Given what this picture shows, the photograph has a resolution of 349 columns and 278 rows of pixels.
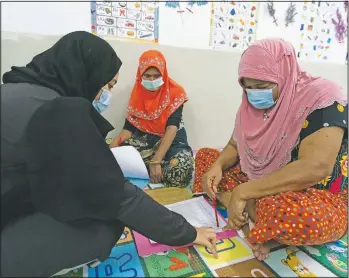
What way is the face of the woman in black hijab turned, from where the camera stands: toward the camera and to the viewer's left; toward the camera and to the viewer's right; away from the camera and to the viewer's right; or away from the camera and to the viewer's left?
away from the camera and to the viewer's right

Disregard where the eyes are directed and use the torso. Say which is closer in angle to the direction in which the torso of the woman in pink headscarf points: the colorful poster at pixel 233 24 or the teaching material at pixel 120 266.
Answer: the teaching material

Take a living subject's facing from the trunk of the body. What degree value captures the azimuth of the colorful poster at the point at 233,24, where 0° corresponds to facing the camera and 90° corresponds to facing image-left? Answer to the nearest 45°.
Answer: approximately 0°

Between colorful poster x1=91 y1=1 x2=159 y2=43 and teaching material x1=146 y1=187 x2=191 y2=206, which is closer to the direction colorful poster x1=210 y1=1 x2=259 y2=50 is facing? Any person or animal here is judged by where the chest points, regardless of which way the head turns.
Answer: the teaching material

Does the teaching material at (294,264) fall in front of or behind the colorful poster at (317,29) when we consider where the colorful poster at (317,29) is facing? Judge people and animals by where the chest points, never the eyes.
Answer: in front

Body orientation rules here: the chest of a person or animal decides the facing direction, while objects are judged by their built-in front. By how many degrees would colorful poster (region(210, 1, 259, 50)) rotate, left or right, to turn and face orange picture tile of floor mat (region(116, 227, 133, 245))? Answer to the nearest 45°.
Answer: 0° — it already faces it

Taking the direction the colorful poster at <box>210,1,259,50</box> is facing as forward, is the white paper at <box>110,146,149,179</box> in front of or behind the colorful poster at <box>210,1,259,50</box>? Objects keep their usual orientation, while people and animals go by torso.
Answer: in front

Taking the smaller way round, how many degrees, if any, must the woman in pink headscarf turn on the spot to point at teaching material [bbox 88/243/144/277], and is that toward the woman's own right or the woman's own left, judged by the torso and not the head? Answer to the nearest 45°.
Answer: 0° — they already face it

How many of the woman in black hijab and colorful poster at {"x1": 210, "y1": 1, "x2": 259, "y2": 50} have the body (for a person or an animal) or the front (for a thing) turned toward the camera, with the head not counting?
1

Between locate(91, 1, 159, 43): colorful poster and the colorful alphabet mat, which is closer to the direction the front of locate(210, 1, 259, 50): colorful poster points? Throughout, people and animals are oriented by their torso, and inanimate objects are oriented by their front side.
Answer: the colorful alphabet mat

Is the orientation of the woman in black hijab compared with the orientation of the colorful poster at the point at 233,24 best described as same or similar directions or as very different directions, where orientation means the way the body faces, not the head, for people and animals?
very different directions

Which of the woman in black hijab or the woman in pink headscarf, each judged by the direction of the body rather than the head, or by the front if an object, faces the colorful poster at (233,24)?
the woman in black hijab
